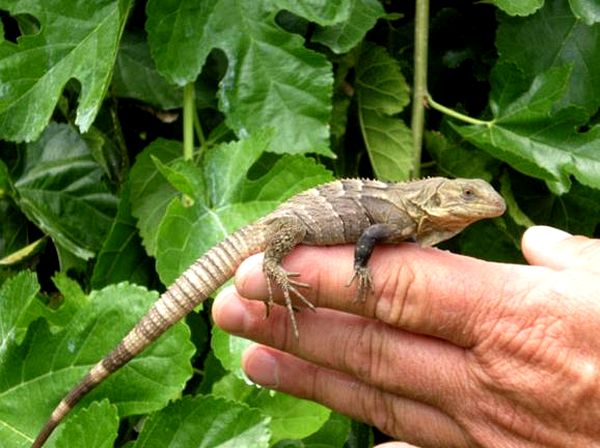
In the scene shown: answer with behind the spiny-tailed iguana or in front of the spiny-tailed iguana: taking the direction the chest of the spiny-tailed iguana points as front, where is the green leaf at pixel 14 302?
behind

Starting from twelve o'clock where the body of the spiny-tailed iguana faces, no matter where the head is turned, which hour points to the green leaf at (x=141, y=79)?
The green leaf is roughly at 8 o'clock from the spiny-tailed iguana.

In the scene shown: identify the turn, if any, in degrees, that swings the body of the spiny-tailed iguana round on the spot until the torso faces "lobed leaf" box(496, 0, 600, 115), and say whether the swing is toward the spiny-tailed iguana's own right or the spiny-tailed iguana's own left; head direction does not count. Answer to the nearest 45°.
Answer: approximately 45° to the spiny-tailed iguana's own left

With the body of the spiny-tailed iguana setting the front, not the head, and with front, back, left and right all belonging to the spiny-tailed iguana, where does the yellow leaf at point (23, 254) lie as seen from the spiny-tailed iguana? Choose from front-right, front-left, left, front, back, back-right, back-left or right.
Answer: back-left

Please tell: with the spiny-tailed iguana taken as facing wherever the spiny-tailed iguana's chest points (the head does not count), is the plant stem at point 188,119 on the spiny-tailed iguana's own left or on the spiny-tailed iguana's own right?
on the spiny-tailed iguana's own left

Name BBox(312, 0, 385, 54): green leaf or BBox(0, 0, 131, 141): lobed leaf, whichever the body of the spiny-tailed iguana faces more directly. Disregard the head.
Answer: the green leaf

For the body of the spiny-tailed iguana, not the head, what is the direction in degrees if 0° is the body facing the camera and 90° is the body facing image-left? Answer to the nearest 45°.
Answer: approximately 270°

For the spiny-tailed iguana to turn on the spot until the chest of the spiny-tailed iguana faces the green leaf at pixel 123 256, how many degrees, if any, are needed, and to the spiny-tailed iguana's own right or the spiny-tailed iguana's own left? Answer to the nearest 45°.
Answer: approximately 135° to the spiny-tailed iguana's own left

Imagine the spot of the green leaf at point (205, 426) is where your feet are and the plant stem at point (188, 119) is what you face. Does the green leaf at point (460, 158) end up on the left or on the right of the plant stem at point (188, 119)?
right
